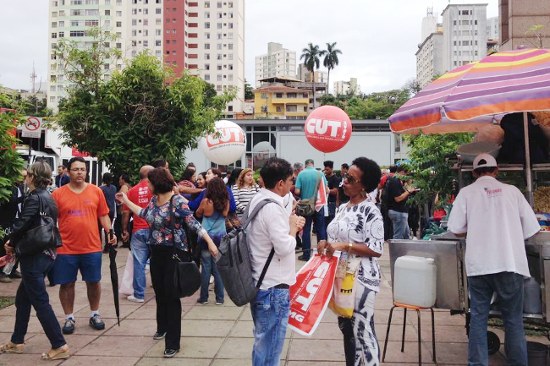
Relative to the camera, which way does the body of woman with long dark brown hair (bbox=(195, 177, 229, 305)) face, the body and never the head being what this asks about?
away from the camera

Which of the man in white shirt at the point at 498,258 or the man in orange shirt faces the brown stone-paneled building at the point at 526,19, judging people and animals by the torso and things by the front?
the man in white shirt

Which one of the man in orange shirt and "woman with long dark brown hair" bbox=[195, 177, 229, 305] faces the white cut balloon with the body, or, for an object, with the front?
the woman with long dark brown hair

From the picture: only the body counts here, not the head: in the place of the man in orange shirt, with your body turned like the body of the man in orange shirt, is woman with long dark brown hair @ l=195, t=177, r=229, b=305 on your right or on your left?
on your left

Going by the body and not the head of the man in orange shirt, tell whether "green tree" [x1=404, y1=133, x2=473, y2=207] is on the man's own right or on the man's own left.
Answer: on the man's own left

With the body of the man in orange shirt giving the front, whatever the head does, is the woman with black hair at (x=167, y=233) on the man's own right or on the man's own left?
on the man's own left

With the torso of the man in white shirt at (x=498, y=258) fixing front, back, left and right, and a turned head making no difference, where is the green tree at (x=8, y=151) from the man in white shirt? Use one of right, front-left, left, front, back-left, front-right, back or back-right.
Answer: left

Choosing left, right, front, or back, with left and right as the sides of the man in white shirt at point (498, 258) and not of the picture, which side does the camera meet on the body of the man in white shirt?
back

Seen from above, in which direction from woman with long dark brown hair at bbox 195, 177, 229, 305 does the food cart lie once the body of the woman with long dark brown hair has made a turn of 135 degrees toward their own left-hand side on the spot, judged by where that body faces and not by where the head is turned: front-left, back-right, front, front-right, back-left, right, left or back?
left

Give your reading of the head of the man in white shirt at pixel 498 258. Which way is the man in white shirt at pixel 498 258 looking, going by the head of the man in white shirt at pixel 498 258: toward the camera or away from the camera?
away from the camera

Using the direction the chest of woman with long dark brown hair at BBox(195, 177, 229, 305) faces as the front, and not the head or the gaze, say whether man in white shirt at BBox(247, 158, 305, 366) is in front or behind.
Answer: behind
